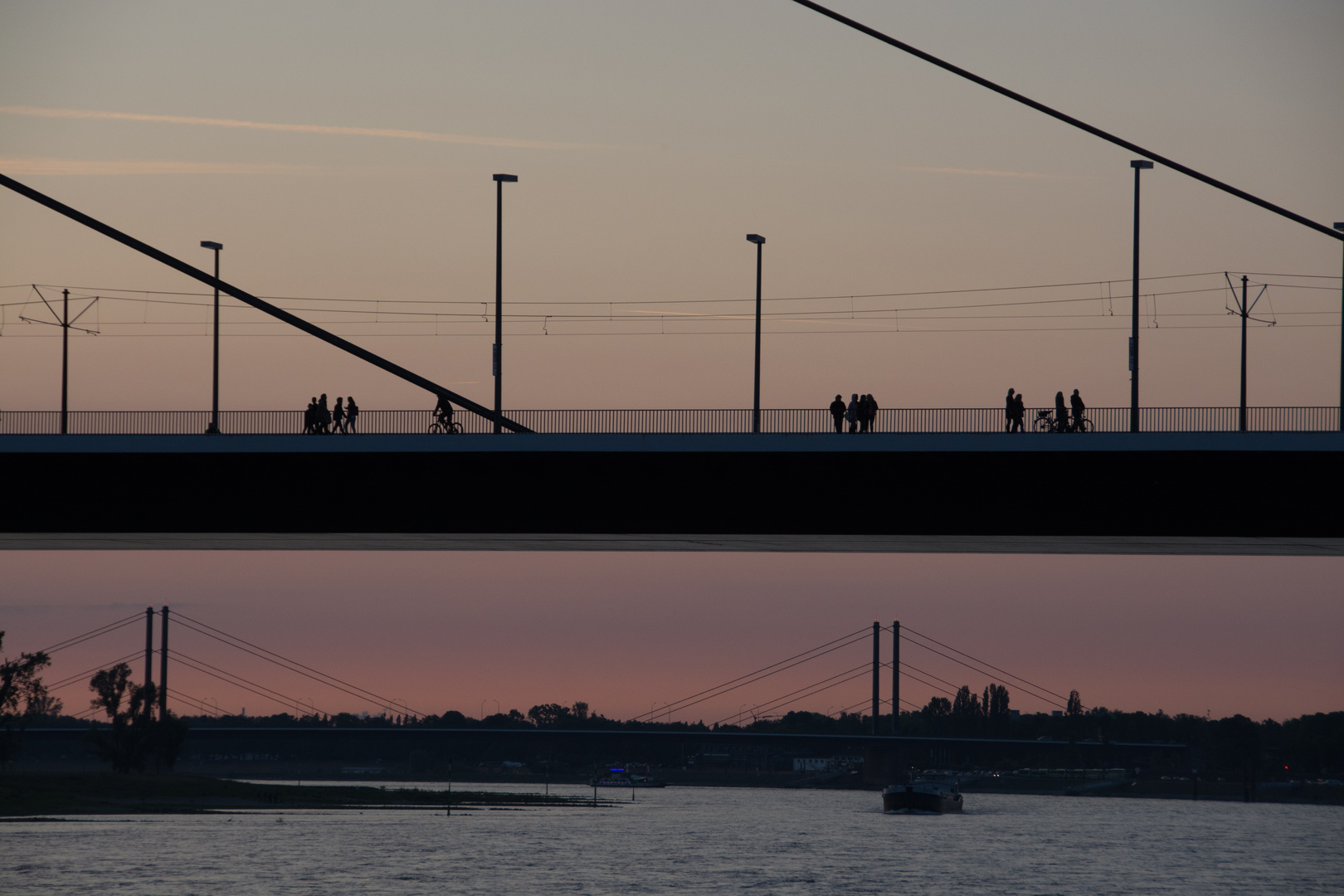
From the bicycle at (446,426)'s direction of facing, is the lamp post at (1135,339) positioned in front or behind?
behind

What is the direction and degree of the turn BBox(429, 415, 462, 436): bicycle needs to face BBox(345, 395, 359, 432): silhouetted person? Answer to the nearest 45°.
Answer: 0° — it already faces them

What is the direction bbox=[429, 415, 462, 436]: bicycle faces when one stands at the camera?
facing to the left of the viewer

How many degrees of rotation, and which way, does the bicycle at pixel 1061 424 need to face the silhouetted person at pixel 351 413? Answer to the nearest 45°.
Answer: approximately 180°
